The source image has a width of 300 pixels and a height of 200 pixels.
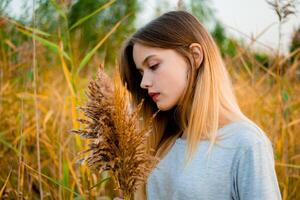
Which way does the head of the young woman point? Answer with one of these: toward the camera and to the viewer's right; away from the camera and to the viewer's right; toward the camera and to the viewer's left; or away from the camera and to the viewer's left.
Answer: toward the camera and to the viewer's left

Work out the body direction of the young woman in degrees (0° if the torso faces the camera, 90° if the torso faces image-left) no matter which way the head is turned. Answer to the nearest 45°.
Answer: approximately 45°
